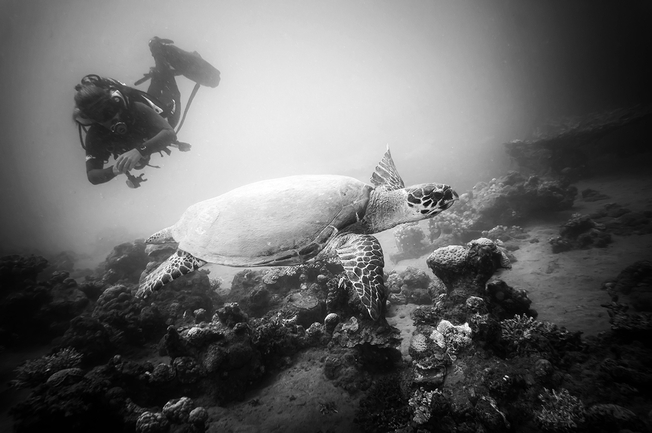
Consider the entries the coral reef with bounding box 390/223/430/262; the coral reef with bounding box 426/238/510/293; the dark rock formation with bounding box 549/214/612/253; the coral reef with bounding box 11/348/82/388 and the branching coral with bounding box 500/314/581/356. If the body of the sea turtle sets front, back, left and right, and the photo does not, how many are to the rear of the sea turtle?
1

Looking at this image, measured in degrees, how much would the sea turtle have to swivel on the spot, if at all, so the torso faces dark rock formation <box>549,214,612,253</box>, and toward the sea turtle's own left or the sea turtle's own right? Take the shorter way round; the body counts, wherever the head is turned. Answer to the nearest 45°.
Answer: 0° — it already faces it

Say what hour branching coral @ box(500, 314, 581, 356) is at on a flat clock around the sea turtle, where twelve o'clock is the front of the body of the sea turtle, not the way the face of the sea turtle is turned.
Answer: The branching coral is roughly at 1 o'clock from the sea turtle.

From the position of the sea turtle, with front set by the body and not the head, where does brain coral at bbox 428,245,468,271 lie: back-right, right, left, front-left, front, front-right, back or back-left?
front

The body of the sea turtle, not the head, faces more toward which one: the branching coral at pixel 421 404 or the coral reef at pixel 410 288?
the coral reef

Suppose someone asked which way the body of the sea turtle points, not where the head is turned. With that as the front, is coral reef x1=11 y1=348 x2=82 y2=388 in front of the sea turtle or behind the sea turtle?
behind

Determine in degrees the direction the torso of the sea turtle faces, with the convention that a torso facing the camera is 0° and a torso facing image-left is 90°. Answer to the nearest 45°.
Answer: approximately 270°

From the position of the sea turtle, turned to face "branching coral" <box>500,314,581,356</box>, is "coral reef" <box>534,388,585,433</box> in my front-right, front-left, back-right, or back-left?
front-right

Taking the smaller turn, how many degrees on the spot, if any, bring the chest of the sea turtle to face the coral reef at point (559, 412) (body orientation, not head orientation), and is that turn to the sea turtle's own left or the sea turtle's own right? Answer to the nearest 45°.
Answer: approximately 45° to the sea turtle's own right

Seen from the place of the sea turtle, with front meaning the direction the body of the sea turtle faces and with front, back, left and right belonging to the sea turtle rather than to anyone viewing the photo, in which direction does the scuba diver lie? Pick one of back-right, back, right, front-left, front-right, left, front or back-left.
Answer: back-left

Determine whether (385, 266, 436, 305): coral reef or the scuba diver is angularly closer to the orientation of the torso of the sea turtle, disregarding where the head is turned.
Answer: the coral reef

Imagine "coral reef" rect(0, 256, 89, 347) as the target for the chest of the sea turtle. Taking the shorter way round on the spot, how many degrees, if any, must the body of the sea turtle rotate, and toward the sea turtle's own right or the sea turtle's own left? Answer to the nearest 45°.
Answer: approximately 180°

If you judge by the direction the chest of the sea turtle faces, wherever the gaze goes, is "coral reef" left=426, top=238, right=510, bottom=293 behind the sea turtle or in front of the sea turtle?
in front
